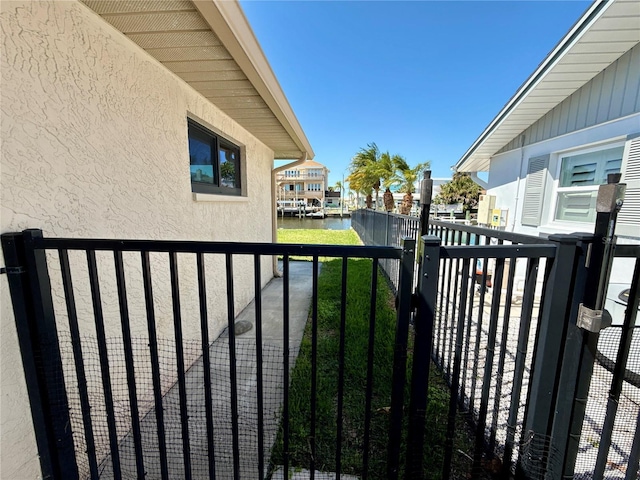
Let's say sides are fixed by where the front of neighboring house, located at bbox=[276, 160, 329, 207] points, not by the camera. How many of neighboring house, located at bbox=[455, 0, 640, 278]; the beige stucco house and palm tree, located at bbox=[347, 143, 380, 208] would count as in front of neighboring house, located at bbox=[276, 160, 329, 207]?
3

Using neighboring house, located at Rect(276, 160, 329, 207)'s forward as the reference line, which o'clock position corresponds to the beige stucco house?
The beige stucco house is roughly at 12 o'clock from the neighboring house.

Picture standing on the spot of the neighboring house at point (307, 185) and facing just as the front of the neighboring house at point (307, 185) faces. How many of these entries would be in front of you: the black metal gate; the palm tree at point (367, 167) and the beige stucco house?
3

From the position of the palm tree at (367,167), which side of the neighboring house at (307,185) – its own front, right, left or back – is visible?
front

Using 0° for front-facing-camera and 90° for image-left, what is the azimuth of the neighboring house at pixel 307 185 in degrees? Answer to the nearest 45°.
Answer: approximately 0°

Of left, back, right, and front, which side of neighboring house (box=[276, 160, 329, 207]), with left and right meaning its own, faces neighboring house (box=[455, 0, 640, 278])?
front
